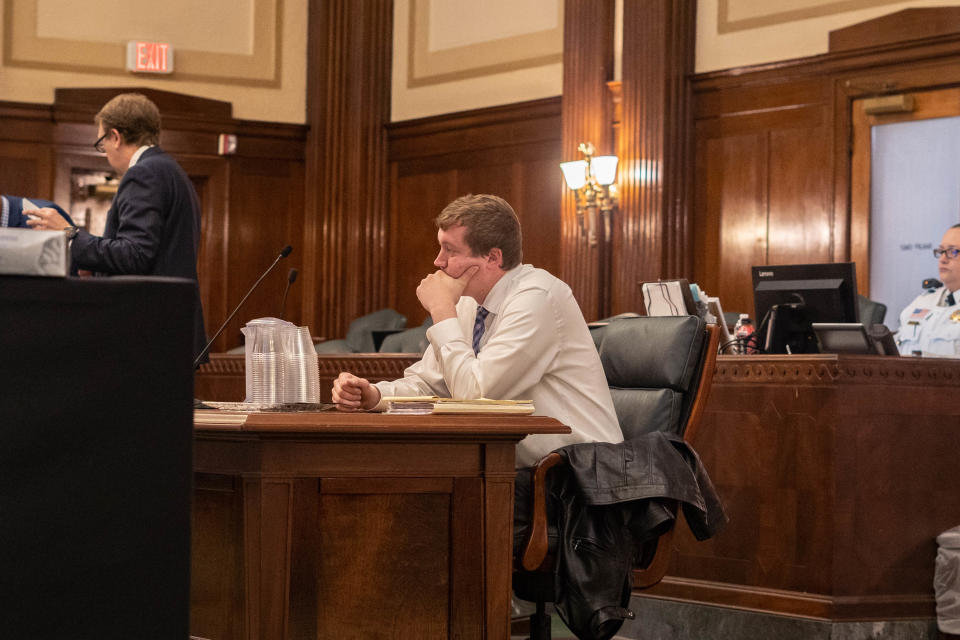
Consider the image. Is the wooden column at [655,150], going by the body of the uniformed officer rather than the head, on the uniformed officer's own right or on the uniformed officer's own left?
on the uniformed officer's own right

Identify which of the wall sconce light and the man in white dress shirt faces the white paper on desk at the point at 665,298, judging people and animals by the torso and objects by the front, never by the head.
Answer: the wall sconce light

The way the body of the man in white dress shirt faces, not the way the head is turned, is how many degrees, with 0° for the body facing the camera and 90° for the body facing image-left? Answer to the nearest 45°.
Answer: approximately 90°

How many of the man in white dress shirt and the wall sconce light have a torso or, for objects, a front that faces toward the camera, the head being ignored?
1

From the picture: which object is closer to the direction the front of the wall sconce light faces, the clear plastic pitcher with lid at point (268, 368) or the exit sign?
the clear plastic pitcher with lid

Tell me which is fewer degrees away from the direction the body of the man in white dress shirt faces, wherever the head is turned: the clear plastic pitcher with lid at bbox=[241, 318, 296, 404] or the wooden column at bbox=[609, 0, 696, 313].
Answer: the clear plastic pitcher with lid

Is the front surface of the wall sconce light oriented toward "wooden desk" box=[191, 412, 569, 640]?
yes

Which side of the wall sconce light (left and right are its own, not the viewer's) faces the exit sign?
right

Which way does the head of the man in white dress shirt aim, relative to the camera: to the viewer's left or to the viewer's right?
to the viewer's left

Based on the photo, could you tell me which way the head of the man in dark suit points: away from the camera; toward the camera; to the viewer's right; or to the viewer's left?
to the viewer's left

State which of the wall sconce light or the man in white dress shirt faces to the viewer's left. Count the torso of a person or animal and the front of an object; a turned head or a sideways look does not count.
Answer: the man in white dress shirt
